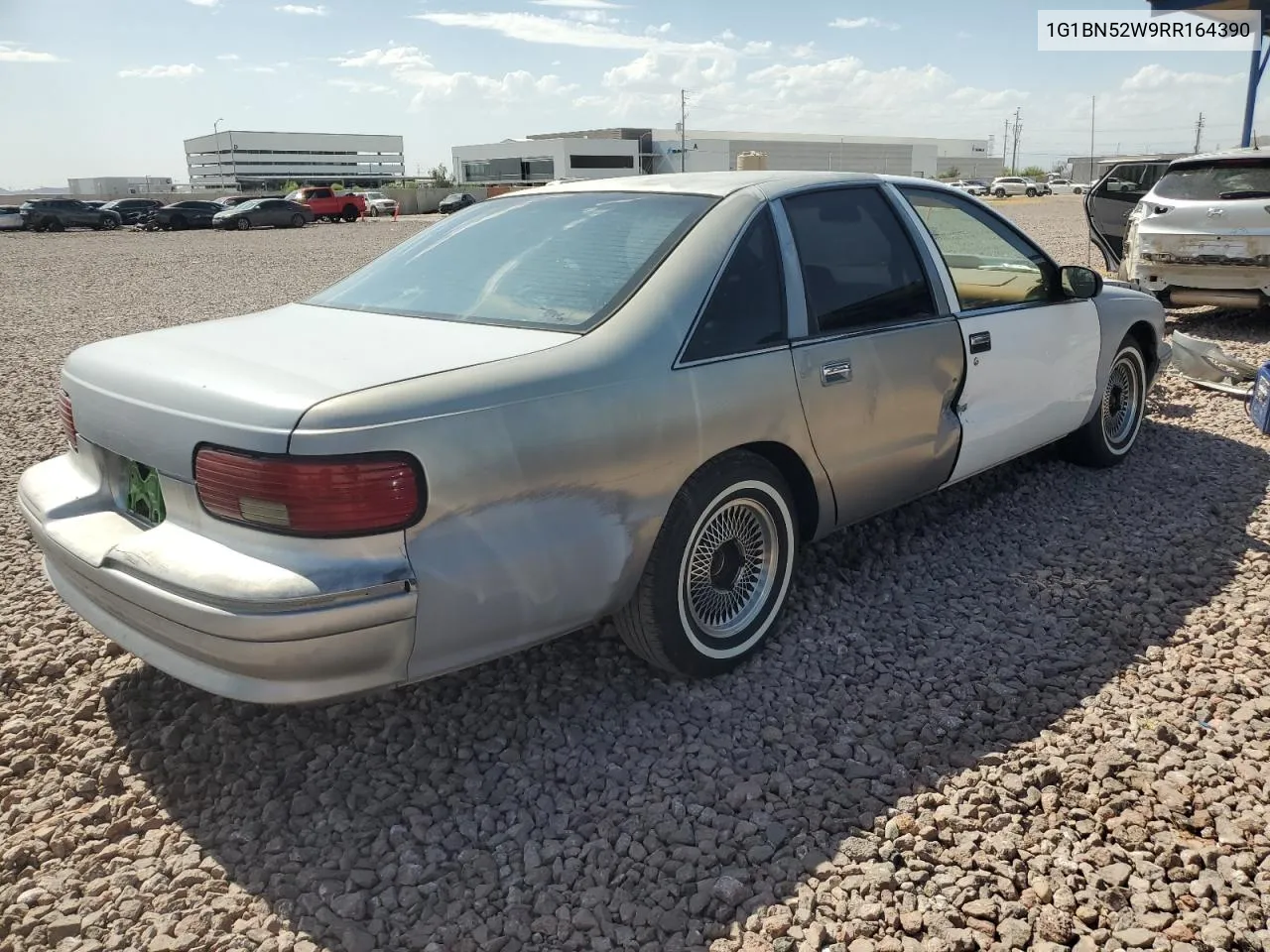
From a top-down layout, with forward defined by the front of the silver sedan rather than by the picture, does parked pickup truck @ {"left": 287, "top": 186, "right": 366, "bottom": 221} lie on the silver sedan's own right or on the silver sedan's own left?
on the silver sedan's own left

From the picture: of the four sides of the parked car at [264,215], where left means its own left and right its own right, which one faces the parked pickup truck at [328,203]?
back

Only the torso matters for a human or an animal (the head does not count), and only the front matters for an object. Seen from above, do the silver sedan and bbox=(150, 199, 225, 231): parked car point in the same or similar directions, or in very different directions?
very different directions

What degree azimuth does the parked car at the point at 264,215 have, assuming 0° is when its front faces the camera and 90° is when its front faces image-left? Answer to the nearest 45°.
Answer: approximately 45°

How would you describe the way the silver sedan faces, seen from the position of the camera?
facing away from the viewer and to the right of the viewer

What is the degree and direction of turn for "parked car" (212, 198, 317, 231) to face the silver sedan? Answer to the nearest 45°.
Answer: approximately 45° to its left

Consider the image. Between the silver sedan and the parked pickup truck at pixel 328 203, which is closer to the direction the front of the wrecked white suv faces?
the parked pickup truck

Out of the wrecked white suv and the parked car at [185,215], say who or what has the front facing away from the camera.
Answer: the wrecked white suv

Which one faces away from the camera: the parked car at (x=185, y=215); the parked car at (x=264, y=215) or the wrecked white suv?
the wrecked white suv

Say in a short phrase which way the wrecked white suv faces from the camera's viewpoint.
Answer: facing away from the viewer
